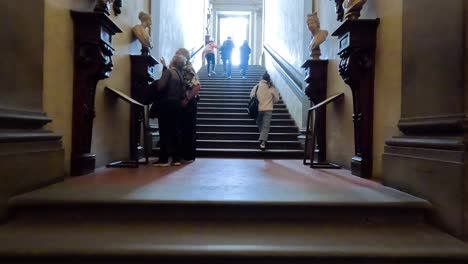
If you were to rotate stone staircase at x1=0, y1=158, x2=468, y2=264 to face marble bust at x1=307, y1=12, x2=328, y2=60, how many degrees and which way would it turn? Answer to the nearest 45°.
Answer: approximately 135° to its left

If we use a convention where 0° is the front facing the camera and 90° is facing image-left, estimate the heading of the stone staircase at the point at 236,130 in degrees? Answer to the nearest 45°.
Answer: approximately 0°

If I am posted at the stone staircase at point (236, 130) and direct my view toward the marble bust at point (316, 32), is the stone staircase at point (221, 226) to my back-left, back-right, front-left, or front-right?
front-right

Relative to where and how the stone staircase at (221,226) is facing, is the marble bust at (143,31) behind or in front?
behind

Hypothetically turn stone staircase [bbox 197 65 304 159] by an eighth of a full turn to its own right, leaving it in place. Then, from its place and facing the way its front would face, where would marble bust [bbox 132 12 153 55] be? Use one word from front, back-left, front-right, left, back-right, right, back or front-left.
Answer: front

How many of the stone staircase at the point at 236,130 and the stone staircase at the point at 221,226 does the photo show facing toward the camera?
2

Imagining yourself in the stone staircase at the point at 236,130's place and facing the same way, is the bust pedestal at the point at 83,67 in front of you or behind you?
in front

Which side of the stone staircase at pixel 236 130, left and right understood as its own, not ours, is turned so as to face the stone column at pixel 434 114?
front

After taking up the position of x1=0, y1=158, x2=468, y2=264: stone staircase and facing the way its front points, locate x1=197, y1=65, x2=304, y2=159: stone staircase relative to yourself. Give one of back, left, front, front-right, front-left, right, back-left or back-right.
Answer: back

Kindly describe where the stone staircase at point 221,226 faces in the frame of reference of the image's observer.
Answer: facing the viewer
